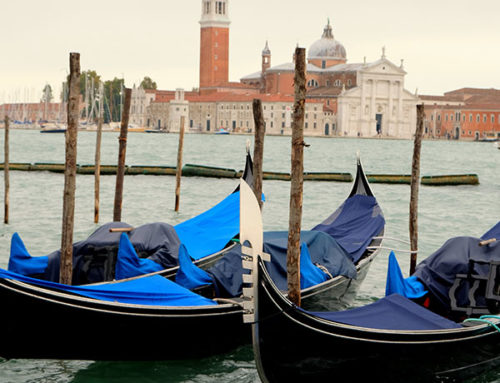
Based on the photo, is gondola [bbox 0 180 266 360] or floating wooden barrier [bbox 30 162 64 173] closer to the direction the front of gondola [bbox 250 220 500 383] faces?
the gondola

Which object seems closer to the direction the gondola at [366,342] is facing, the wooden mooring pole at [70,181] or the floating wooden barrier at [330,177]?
the wooden mooring pole

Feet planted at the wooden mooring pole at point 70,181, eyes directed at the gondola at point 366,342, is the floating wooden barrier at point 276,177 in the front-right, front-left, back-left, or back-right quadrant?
back-left

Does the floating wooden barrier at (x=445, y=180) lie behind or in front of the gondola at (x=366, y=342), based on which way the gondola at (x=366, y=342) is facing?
behind

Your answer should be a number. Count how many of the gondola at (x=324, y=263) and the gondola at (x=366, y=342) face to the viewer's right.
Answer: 0
